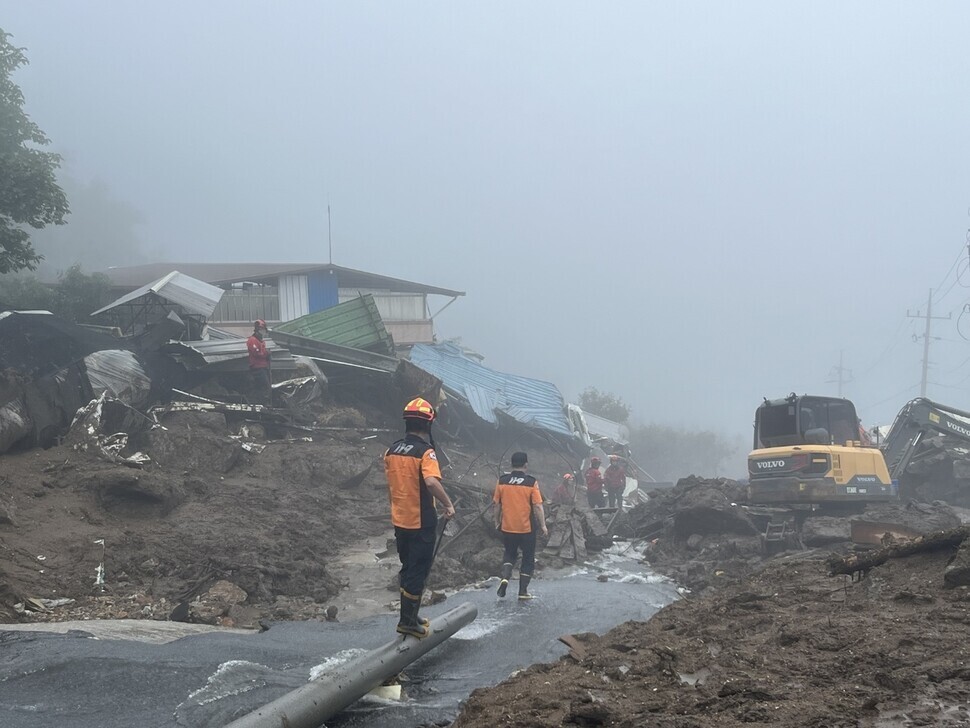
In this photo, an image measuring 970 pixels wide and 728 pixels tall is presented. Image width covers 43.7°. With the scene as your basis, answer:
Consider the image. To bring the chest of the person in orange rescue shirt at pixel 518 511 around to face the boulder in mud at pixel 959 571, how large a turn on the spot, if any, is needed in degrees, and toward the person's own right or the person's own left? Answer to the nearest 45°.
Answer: approximately 135° to the person's own right

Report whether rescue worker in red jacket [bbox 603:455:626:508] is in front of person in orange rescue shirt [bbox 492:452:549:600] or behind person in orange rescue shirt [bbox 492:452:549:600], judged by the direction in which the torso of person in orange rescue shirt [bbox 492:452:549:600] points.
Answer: in front

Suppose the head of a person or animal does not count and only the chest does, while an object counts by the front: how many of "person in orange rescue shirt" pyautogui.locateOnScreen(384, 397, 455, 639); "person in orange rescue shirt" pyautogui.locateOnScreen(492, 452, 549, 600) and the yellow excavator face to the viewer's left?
0

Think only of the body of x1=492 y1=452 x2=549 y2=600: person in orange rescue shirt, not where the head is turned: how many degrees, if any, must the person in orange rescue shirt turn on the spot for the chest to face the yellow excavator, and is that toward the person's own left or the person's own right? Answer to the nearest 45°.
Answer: approximately 45° to the person's own right

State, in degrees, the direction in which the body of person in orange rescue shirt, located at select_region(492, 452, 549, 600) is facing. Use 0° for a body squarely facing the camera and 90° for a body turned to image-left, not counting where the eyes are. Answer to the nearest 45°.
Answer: approximately 180°

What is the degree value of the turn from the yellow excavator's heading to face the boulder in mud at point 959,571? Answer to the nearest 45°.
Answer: approximately 135° to its right

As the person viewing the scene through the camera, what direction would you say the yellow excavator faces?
facing away from the viewer and to the right of the viewer

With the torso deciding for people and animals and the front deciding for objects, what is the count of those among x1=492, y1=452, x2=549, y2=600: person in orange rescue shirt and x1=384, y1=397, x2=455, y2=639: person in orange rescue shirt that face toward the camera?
0

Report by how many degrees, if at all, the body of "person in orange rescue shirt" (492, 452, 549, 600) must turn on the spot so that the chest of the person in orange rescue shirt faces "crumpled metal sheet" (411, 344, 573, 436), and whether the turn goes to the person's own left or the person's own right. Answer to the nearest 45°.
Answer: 0° — they already face it

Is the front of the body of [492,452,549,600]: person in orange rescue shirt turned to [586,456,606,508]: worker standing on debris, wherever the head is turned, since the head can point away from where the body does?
yes

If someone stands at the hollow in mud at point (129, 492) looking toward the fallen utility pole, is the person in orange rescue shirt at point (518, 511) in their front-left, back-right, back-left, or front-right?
front-left

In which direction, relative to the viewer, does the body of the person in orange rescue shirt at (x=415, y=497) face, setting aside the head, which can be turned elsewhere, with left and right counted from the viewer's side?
facing away from the viewer and to the right of the viewer

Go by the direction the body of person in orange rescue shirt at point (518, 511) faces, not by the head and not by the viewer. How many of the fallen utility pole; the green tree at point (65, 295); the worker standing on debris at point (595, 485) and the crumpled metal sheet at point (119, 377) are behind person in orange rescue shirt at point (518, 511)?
1

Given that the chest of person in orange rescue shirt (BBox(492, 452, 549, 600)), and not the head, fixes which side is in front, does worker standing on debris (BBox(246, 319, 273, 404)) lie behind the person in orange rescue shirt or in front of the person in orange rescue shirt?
in front

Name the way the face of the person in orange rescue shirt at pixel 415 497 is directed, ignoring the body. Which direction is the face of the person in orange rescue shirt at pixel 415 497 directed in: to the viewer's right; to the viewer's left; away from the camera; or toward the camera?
away from the camera
